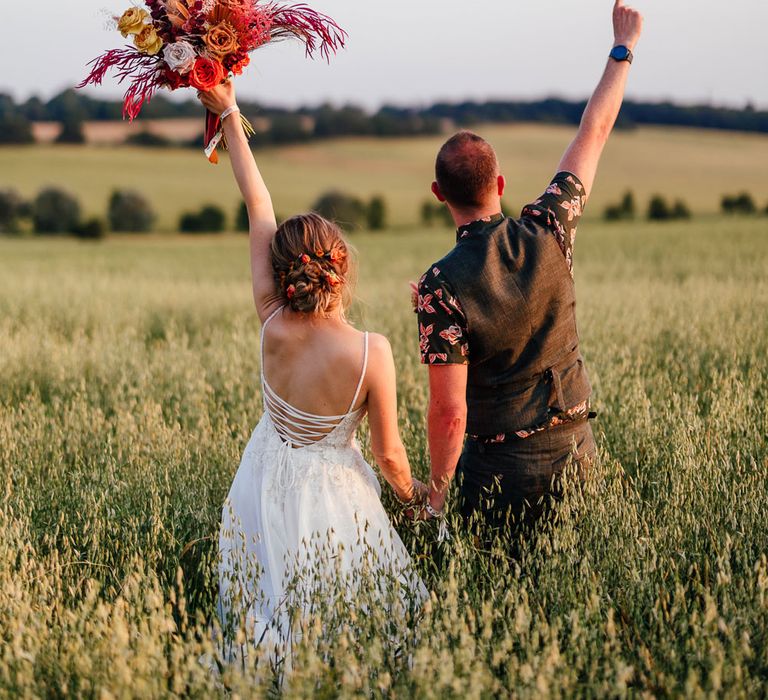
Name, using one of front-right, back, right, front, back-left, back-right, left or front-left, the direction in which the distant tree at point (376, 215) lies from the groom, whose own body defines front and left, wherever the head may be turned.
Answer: front

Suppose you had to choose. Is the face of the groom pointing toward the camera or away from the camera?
away from the camera

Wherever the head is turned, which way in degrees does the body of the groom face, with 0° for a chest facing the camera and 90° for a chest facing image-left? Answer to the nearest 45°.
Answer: approximately 180°

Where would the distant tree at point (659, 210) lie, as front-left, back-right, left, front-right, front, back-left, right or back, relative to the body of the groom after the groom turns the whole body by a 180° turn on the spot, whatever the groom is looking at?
back

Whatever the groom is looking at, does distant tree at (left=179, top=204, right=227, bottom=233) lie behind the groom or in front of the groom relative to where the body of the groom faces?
in front

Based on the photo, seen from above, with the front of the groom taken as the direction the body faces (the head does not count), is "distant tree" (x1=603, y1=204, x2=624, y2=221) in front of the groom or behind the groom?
in front

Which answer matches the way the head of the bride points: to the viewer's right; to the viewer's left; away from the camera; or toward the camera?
away from the camera
